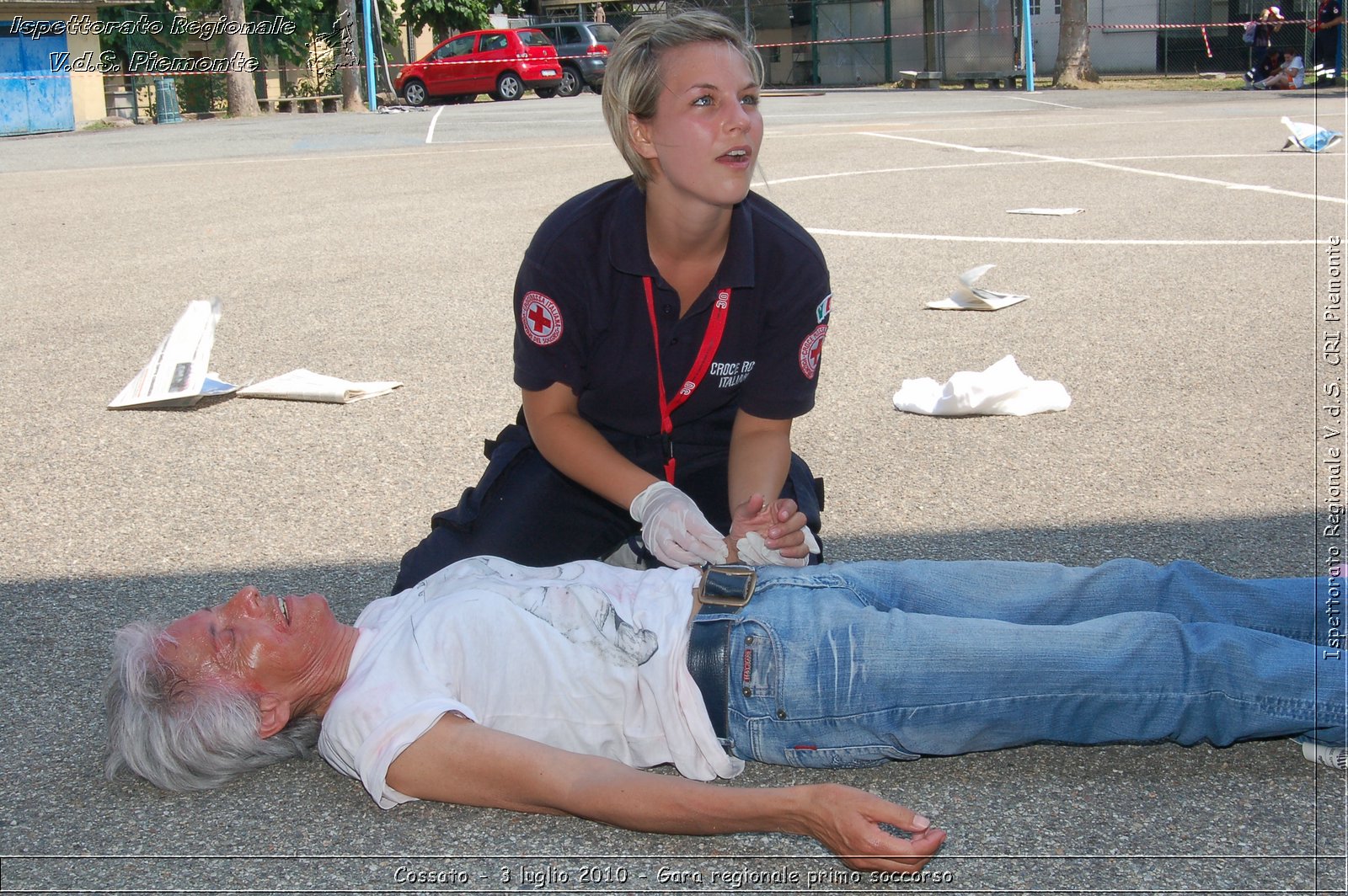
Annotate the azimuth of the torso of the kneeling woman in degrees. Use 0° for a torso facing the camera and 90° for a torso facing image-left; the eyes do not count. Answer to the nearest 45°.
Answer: approximately 315°

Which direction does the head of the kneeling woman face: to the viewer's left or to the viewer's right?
to the viewer's right

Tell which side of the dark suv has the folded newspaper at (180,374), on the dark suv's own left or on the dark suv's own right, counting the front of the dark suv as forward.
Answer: on the dark suv's own left

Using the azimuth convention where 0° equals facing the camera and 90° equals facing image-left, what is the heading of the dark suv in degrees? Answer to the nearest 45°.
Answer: approximately 135°

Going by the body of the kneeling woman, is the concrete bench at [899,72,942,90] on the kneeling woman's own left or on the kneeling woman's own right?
on the kneeling woman's own left

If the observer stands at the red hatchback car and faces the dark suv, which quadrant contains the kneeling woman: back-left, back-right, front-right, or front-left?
back-right
